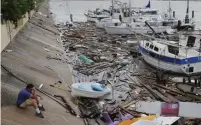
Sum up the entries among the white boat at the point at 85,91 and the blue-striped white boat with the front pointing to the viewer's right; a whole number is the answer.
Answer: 1

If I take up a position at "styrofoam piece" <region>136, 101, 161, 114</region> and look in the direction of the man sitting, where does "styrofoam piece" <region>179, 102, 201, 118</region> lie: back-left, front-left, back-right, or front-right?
back-left

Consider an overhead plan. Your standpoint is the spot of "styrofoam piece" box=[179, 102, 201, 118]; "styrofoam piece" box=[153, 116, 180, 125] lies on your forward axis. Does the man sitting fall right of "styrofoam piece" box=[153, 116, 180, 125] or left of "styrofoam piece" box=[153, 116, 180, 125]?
right
